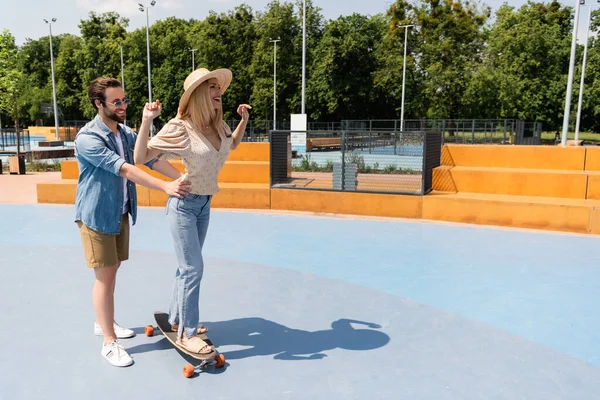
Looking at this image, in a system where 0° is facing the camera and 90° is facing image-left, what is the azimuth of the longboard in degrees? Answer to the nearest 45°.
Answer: approximately 315°

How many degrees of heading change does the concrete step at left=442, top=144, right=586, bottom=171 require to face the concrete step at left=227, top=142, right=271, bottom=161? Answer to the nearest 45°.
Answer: approximately 90° to its right

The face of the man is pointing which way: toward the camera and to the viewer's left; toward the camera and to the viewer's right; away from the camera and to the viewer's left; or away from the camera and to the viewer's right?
toward the camera and to the viewer's right

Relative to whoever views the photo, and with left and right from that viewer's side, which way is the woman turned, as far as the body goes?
facing the viewer and to the right of the viewer

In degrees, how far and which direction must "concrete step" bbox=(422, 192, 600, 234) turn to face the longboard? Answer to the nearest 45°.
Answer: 0° — it already faces it

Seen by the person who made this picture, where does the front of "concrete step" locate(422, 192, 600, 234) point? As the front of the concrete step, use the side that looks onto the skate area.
facing the viewer

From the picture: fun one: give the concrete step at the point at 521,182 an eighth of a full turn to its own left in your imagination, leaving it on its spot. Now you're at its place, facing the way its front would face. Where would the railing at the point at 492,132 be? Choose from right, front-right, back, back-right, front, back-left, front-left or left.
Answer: back-left

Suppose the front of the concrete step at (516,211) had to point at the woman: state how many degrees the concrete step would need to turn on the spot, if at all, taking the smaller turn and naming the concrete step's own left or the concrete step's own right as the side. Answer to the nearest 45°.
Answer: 0° — it already faces them

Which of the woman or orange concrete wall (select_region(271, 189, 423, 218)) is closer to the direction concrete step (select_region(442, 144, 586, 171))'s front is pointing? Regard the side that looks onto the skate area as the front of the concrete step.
the woman

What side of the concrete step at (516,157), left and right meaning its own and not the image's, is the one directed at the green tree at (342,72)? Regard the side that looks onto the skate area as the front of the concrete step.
back

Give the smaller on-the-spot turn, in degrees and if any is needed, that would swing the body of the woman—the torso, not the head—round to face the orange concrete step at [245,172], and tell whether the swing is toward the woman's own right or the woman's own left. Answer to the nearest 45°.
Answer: approximately 135° to the woman's own left

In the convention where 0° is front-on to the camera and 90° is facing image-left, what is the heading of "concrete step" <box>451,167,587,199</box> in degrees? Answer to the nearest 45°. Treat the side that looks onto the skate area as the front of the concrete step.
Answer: approximately 0°

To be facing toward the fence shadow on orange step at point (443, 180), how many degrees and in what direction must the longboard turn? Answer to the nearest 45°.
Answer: approximately 90° to its left
